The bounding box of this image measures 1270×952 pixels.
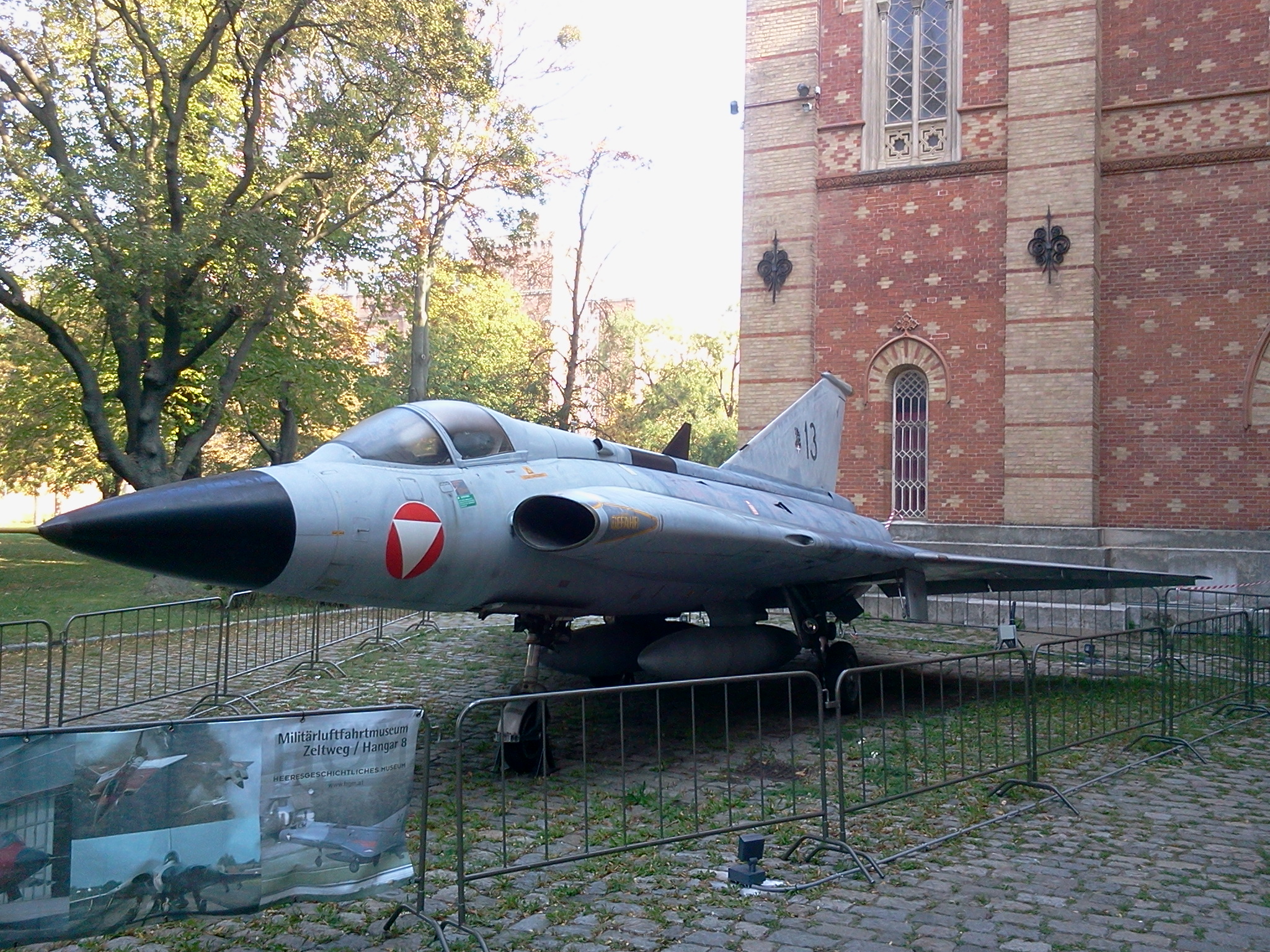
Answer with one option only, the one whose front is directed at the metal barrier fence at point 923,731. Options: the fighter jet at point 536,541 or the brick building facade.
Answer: the brick building facade

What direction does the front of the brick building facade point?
toward the camera

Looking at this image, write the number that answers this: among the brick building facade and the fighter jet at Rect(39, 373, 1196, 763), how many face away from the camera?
0

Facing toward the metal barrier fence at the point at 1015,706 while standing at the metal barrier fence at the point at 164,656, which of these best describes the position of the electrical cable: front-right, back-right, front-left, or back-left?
front-right

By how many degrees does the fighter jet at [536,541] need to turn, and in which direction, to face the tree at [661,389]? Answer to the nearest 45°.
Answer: approximately 135° to its right

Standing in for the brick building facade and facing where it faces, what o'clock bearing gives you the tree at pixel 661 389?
The tree is roughly at 5 o'clock from the brick building facade.

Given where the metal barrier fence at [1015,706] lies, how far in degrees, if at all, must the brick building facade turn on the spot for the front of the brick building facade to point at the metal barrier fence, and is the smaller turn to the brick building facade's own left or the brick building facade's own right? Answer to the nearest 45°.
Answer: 0° — it already faces it

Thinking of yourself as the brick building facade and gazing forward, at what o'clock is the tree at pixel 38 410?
The tree is roughly at 3 o'clock from the brick building facade.

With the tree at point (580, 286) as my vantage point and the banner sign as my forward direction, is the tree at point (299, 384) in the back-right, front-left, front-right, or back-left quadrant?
front-right

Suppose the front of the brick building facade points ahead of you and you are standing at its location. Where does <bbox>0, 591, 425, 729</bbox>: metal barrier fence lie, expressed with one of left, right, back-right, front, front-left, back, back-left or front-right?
front-right

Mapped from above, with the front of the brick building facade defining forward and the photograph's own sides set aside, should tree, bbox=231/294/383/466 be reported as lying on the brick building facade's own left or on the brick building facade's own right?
on the brick building facade's own right

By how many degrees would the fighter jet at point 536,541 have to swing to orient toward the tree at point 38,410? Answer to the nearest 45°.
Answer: approximately 90° to its right

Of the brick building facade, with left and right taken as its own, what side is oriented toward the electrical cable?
front

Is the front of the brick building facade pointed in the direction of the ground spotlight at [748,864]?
yes

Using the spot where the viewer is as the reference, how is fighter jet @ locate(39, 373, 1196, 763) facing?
facing the viewer and to the left of the viewer
